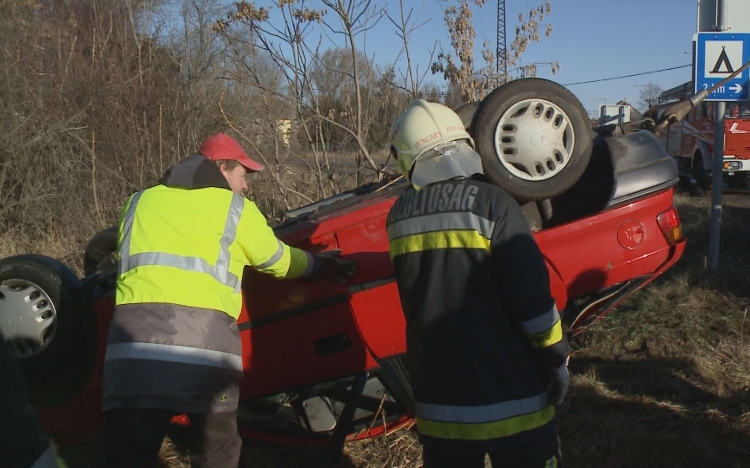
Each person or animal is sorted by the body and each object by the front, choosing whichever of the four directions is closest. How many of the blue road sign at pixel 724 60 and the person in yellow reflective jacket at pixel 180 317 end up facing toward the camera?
1

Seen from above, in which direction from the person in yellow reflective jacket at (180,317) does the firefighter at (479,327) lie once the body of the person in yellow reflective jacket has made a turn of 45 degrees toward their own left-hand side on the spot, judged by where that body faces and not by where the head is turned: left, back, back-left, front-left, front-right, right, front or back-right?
back-right

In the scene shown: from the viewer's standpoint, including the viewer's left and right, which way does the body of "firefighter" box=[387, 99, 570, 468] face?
facing away from the viewer and to the right of the viewer

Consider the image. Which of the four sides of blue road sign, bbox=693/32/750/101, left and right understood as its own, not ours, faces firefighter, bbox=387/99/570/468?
front

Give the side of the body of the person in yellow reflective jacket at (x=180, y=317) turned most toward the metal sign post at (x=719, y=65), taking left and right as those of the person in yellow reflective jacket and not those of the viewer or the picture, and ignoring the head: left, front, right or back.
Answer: front

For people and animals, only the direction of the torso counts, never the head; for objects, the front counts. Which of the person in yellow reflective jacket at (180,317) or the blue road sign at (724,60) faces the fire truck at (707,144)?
the person in yellow reflective jacket

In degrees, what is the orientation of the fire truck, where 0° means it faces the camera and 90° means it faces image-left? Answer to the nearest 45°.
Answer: approximately 315°

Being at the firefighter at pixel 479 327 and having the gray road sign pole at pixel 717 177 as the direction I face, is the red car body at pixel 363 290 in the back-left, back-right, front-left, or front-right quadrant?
front-left

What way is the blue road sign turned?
toward the camera

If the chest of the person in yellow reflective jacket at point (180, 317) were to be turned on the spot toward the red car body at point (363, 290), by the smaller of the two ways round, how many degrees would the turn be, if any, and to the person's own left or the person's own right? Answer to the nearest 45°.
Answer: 0° — they already face it

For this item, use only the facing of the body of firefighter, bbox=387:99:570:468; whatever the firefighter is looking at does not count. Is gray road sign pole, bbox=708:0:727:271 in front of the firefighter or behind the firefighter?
in front

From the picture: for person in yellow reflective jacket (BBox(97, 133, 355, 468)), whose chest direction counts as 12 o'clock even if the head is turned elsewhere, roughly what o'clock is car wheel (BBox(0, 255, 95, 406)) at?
The car wheel is roughly at 9 o'clock from the person in yellow reflective jacket.

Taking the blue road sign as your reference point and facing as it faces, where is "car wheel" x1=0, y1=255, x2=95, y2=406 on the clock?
The car wheel is roughly at 1 o'clock from the blue road sign.

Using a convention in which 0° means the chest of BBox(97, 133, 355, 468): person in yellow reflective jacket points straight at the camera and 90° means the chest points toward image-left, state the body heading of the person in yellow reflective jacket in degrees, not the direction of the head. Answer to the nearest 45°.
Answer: approximately 225°
